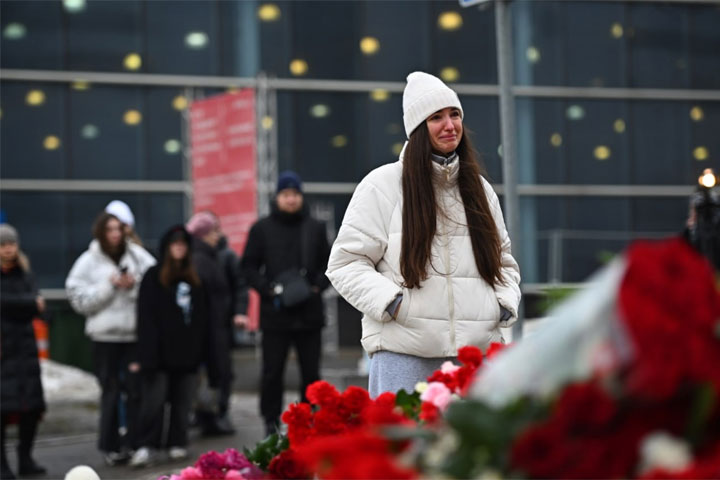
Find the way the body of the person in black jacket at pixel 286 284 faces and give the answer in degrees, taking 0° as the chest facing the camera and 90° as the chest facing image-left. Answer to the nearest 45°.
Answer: approximately 0°

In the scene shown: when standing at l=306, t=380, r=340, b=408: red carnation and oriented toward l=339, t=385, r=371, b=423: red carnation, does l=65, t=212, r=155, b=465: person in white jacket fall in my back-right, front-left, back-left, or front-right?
back-left

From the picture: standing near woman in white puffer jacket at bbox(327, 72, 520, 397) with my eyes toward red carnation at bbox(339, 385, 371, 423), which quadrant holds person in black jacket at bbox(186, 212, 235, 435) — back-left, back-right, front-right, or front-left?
back-right

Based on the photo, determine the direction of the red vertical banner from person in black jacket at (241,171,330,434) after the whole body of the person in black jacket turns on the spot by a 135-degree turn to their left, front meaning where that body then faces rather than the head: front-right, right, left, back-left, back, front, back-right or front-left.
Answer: front-left

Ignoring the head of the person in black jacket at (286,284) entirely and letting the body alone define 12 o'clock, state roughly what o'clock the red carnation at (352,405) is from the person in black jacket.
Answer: The red carnation is roughly at 12 o'clock from the person in black jacket.

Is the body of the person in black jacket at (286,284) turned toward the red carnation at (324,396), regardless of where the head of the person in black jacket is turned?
yes

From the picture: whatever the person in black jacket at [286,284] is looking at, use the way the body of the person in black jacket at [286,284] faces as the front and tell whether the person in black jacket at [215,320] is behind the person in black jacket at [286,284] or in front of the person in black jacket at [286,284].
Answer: behind

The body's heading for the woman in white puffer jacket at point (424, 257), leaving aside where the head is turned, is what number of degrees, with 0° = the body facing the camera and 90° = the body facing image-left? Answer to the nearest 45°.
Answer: approximately 315°

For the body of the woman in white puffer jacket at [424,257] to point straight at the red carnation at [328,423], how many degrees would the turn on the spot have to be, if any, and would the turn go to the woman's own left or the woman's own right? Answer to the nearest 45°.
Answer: approximately 45° to the woman's own right

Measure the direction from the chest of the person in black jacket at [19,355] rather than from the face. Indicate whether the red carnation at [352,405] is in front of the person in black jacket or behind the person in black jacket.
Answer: in front
